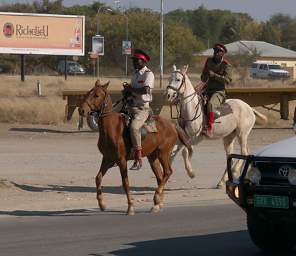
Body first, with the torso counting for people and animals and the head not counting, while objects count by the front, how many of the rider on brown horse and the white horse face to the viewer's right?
0

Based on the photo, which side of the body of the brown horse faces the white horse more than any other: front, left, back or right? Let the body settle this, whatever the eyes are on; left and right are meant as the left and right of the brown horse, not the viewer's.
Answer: back

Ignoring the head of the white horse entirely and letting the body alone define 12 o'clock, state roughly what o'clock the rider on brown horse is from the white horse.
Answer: The rider on brown horse is roughly at 11 o'clock from the white horse.

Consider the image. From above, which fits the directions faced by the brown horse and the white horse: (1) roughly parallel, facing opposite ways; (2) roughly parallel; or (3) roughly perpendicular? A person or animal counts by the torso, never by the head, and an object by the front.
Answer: roughly parallel

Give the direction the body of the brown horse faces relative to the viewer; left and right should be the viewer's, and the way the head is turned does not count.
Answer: facing the viewer and to the left of the viewer

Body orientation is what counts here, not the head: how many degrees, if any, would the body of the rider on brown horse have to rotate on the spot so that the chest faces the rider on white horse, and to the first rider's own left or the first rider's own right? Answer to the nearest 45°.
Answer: approximately 180°

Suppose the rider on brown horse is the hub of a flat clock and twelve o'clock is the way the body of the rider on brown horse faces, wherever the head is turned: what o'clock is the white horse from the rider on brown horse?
The white horse is roughly at 5 o'clock from the rider on brown horse.

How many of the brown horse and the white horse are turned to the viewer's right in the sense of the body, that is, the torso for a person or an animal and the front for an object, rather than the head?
0

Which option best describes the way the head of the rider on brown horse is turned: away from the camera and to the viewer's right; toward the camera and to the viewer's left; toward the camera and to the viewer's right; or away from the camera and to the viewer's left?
toward the camera and to the viewer's left

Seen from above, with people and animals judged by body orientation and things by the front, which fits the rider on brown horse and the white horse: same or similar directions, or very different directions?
same or similar directions
